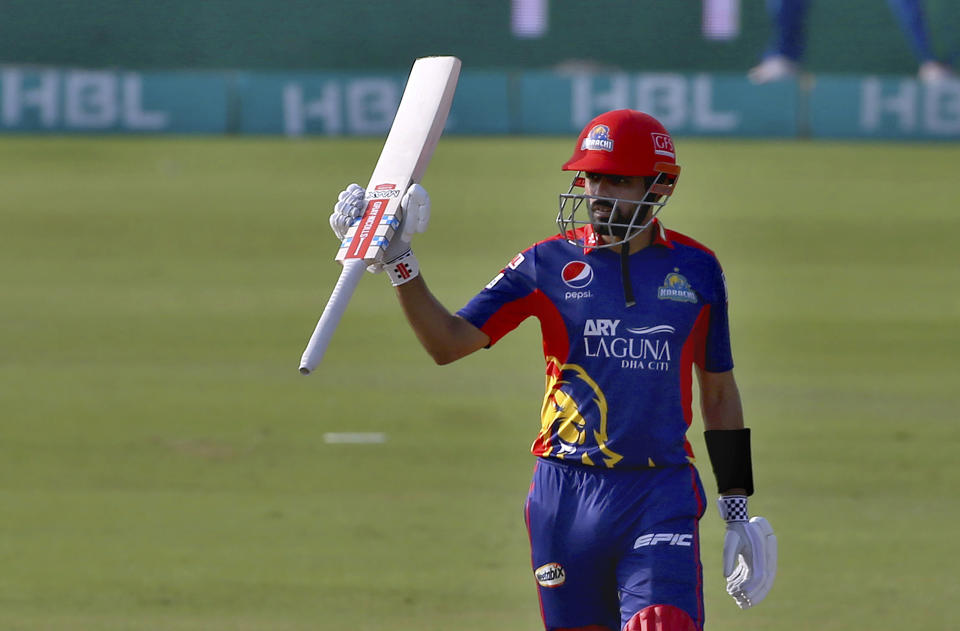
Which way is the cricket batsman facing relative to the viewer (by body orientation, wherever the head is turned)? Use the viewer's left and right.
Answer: facing the viewer

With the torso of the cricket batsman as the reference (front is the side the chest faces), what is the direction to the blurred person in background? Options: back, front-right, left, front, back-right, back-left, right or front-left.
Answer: back
